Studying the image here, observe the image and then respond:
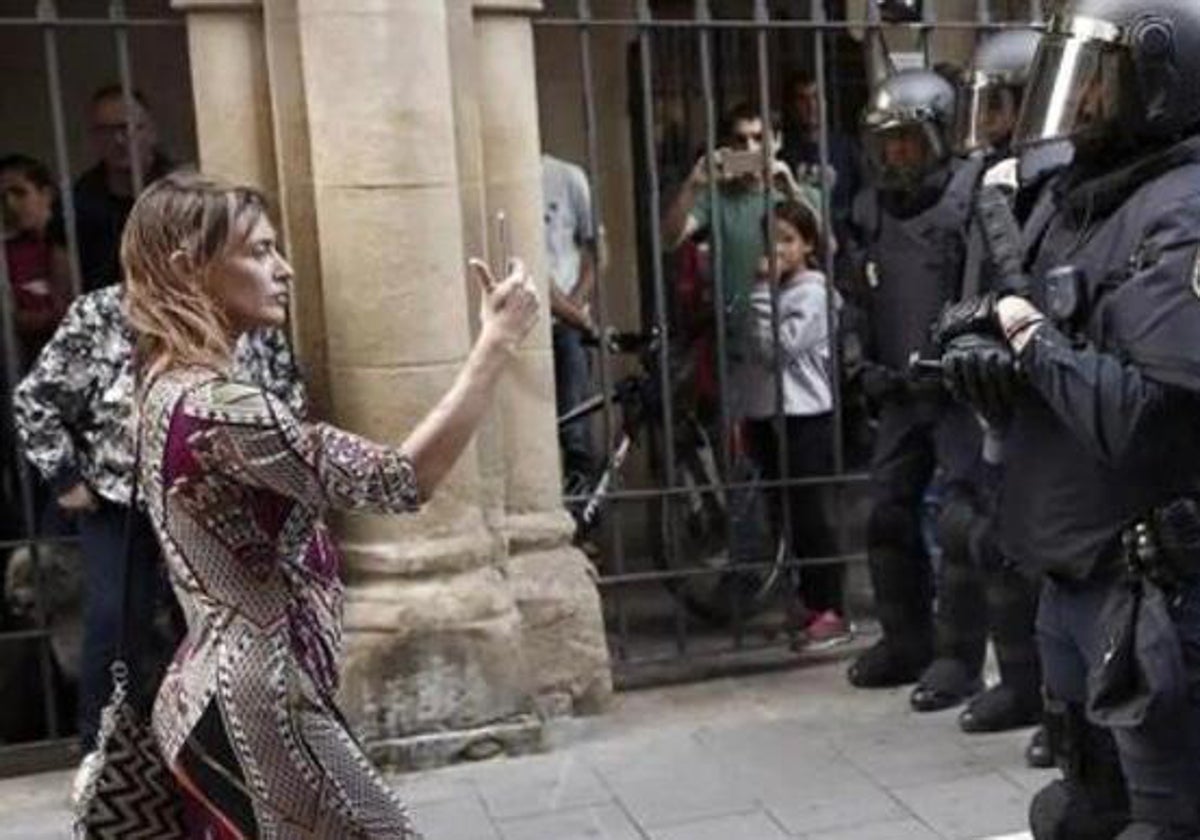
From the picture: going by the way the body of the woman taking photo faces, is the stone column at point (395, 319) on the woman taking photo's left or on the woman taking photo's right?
on the woman taking photo's left

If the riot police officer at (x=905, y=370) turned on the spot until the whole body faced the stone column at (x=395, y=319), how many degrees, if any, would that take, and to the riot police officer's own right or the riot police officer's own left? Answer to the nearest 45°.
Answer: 0° — they already face it

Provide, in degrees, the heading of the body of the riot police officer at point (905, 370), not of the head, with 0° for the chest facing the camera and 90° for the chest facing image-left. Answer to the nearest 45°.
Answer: approximately 45°

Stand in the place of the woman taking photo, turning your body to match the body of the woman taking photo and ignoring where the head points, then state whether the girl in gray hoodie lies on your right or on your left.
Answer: on your left

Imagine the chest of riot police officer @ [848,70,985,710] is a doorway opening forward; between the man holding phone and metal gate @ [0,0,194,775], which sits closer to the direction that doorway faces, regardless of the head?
the metal gate

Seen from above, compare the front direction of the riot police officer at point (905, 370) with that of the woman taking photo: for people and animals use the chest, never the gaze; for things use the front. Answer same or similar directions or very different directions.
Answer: very different directions

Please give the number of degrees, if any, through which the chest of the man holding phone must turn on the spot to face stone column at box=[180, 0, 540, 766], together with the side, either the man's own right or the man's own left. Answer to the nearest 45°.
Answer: approximately 45° to the man's own right

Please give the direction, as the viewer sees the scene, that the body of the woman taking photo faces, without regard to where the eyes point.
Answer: to the viewer's right

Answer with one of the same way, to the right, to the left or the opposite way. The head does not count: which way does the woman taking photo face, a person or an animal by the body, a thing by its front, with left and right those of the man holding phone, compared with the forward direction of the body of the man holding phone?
to the left

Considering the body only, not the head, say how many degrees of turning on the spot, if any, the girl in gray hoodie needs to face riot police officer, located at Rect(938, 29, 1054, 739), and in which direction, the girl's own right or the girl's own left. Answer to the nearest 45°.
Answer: approximately 90° to the girl's own left

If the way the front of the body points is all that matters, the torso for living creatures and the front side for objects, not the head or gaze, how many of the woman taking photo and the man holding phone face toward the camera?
1

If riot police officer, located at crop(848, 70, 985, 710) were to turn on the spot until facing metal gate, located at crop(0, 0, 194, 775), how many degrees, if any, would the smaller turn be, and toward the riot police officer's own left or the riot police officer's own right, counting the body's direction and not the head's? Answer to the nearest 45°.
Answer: approximately 45° to the riot police officer's own right
